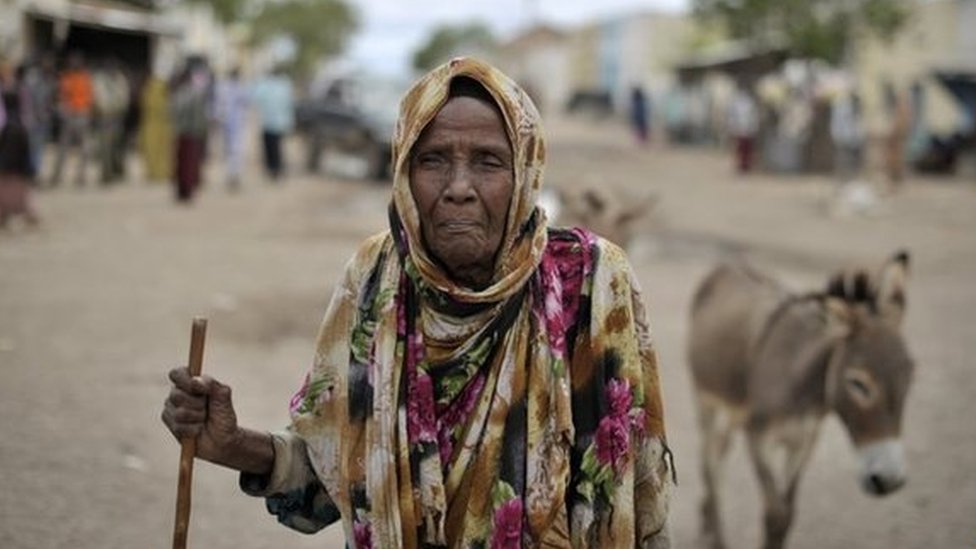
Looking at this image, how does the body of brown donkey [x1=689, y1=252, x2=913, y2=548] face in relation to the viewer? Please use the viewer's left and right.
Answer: facing the viewer and to the right of the viewer

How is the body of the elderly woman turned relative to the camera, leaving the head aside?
toward the camera

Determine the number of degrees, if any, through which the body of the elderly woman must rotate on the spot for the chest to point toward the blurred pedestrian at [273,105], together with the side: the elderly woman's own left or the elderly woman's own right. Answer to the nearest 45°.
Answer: approximately 180°

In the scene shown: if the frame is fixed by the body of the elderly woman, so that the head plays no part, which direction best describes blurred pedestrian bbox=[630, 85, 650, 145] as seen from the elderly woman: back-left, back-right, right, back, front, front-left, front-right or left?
back

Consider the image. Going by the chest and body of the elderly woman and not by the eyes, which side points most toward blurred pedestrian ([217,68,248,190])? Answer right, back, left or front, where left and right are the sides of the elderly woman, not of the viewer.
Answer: back

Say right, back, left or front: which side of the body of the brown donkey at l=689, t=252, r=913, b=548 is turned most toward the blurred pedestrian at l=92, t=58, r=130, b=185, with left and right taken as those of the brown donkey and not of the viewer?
back

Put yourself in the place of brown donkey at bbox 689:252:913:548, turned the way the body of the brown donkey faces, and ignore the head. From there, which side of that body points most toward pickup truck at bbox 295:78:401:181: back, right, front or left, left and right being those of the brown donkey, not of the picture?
back

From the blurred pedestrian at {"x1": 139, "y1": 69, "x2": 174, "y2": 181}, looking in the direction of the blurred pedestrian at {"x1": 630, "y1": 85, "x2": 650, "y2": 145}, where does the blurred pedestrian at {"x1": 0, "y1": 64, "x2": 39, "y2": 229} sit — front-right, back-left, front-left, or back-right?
back-right

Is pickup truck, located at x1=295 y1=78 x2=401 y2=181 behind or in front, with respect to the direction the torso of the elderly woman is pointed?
behind

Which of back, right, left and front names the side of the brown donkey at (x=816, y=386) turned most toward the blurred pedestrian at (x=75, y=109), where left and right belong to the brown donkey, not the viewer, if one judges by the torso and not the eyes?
back

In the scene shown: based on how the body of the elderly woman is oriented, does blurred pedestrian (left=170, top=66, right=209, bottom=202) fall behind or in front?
behind

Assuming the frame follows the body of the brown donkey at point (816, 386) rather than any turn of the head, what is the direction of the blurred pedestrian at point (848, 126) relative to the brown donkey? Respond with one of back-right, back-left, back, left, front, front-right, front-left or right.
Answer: back-left
